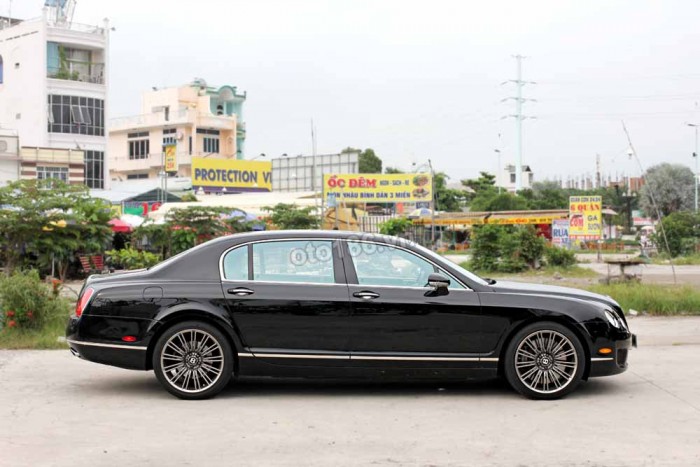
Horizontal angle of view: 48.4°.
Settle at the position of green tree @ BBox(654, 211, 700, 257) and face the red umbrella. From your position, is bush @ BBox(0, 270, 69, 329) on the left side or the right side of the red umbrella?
left

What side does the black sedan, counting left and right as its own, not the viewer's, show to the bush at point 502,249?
left

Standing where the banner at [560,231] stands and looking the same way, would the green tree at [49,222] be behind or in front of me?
in front

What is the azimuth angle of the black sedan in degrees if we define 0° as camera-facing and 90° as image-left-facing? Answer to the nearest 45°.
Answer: approximately 270°

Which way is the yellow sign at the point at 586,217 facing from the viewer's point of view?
toward the camera

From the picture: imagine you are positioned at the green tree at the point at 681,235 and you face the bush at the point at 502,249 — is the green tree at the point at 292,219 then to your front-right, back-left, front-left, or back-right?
front-right

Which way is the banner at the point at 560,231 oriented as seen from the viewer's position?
toward the camera

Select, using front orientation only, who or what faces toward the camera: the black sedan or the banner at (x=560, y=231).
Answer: the banner

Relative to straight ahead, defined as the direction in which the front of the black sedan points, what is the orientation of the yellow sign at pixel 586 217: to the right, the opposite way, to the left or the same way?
to the right

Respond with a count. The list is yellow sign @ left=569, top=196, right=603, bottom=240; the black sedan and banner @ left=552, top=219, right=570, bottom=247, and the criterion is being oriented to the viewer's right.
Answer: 1

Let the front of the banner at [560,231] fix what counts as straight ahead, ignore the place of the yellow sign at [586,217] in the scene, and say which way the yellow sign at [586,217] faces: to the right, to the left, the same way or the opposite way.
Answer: the same way

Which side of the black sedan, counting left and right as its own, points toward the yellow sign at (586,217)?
left

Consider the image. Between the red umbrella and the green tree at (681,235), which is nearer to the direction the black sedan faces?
the green tree

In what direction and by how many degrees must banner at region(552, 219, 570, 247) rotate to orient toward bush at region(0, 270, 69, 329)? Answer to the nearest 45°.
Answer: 0° — it already faces it

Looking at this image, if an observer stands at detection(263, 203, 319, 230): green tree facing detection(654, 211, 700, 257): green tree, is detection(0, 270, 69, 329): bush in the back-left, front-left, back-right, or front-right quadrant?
back-right

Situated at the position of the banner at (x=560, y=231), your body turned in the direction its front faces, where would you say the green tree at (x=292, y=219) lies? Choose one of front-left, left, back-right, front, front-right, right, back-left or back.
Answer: front-right
